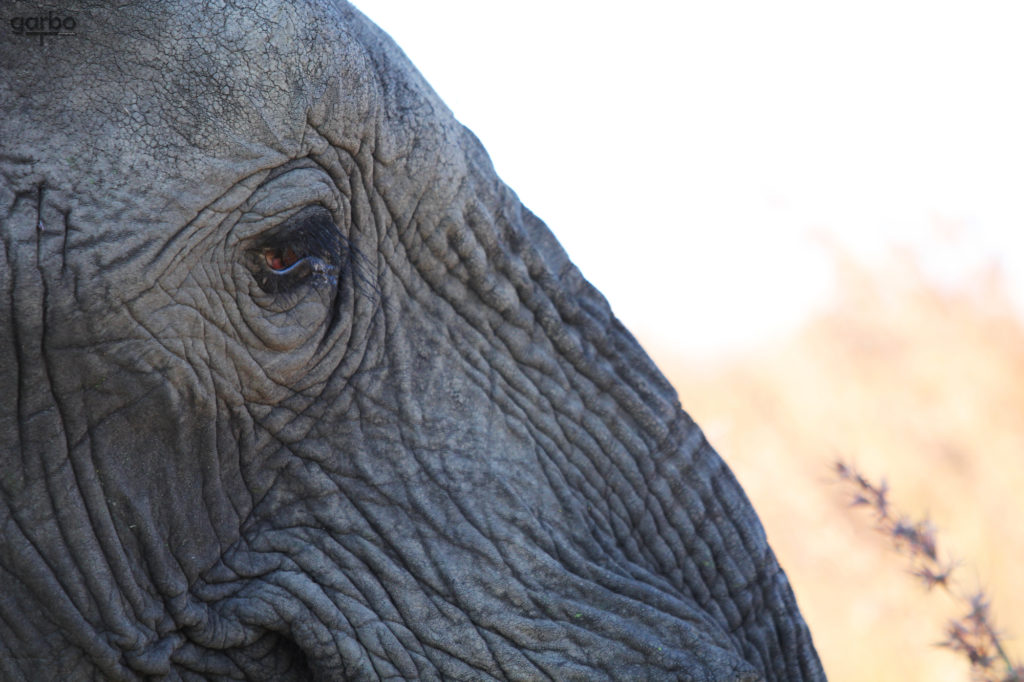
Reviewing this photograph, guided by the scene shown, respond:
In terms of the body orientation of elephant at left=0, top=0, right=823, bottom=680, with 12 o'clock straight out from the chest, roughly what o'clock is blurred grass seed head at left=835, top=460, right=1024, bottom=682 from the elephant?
The blurred grass seed head is roughly at 1 o'clock from the elephant.

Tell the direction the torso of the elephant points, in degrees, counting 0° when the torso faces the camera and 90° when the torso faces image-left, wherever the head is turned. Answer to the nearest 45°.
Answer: approximately 270°
